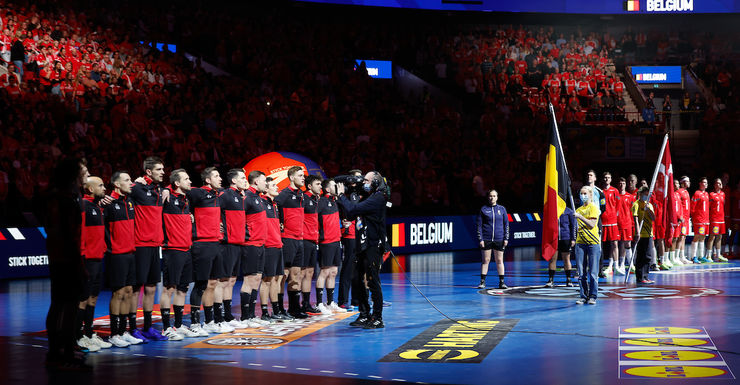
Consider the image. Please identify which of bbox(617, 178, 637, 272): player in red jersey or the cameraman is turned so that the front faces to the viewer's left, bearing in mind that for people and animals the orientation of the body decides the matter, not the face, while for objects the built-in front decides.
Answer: the cameraman

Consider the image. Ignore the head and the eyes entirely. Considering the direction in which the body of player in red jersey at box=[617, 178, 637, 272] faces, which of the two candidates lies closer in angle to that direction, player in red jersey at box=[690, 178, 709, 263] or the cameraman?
the cameraman

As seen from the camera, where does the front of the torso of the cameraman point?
to the viewer's left

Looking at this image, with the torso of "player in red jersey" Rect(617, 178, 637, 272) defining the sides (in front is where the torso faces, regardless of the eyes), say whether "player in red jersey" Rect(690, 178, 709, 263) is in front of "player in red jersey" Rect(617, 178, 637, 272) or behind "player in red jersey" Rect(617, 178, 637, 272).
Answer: behind

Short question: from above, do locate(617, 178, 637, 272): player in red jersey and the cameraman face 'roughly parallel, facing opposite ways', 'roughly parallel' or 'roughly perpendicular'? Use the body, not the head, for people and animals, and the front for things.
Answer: roughly perpendicular

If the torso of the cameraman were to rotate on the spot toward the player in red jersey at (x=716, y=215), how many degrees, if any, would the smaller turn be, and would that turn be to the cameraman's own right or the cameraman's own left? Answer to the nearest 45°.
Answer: approximately 135° to the cameraman's own right

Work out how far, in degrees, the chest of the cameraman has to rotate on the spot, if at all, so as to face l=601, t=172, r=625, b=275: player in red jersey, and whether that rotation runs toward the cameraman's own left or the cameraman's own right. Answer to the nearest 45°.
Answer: approximately 135° to the cameraman's own right

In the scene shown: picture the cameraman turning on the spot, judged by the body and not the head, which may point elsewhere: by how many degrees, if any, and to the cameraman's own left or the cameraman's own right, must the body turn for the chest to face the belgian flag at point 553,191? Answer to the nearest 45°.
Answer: approximately 135° to the cameraman's own right

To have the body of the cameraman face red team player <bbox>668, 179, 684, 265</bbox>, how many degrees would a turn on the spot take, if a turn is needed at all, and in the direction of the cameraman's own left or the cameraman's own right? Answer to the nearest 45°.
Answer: approximately 135° to the cameraman's own right

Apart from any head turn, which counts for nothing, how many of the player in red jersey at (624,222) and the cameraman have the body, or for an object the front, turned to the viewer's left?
1

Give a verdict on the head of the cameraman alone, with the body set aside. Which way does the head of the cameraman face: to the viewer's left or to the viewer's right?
to the viewer's left
